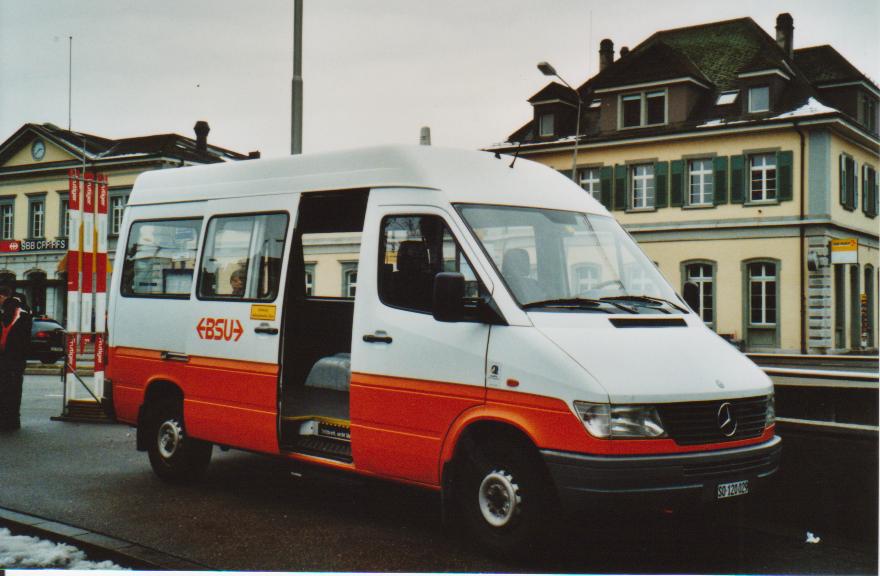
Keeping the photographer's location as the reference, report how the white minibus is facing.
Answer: facing the viewer and to the right of the viewer

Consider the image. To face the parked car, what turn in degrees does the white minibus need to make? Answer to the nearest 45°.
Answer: approximately 180°

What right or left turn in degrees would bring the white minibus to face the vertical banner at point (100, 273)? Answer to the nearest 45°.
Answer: approximately 180°

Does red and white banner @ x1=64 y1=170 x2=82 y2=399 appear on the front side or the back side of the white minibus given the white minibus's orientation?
on the back side

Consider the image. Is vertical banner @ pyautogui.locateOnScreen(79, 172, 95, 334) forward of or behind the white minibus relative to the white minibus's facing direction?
behind

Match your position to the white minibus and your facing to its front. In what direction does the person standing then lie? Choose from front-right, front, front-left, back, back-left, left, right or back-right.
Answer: back
